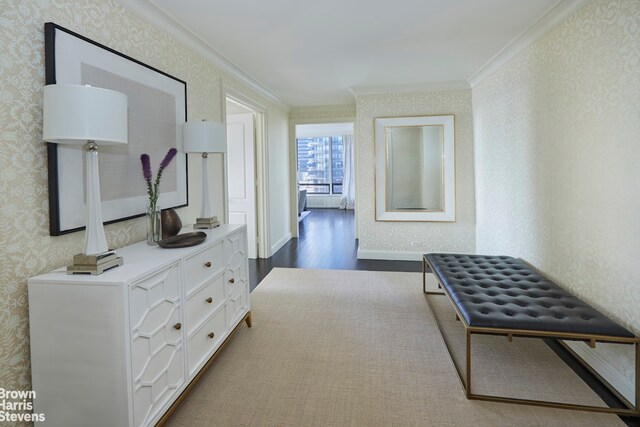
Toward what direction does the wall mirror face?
toward the camera

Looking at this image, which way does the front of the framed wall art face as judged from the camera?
facing the viewer and to the right of the viewer

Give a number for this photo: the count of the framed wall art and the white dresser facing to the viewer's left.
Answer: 0

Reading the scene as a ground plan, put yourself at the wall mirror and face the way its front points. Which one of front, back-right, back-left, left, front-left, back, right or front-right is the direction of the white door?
right

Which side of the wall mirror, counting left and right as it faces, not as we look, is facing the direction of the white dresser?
front

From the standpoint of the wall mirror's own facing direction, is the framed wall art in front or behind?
in front

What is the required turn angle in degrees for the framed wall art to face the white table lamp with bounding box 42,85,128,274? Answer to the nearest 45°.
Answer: approximately 45° to its right
